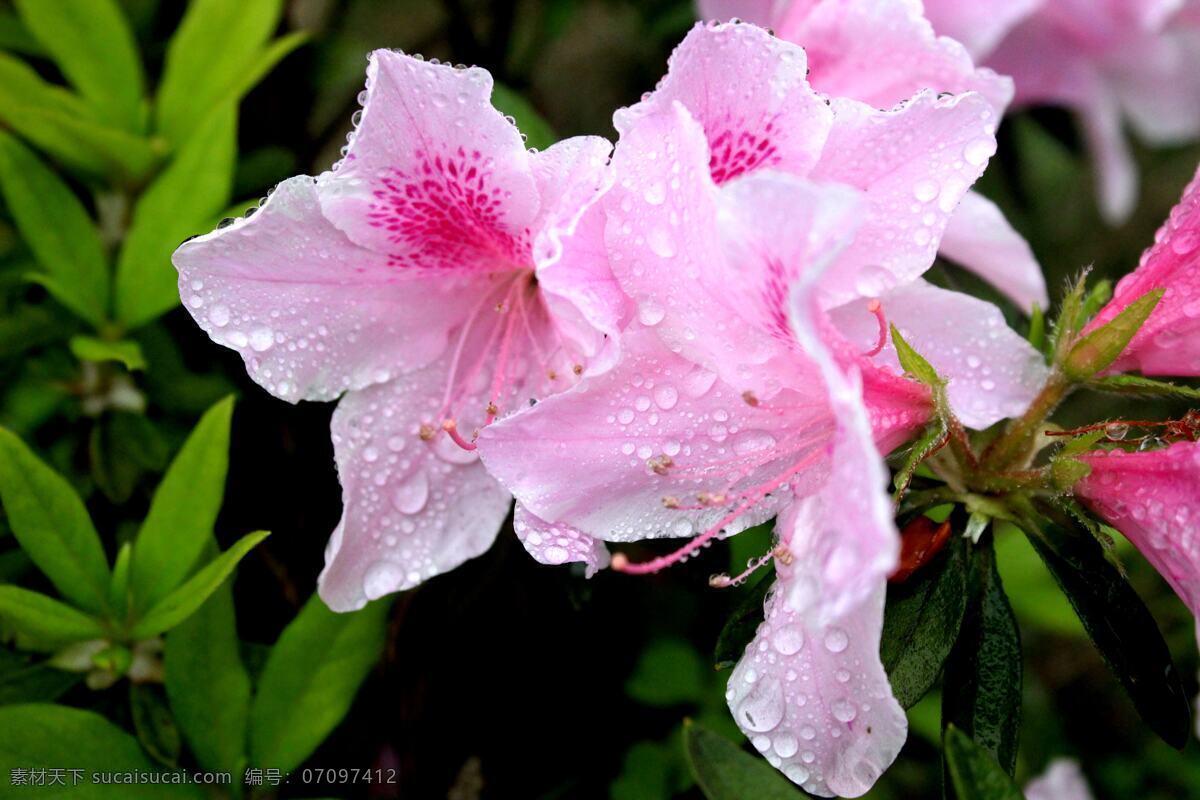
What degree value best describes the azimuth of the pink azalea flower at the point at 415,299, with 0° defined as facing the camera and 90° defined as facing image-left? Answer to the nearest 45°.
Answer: approximately 45°

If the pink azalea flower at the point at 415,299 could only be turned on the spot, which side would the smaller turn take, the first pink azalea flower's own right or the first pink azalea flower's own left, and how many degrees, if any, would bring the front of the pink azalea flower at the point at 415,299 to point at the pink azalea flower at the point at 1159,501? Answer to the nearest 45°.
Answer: approximately 90° to the first pink azalea flower's own left

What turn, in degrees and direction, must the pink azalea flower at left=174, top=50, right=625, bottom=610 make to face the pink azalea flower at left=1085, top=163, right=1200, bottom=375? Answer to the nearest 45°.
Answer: approximately 135° to its left
